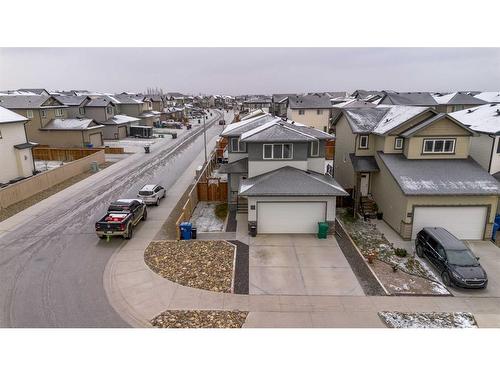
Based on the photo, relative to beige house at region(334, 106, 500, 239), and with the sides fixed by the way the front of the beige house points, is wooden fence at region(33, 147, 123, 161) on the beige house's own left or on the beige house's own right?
on the beige house's own right

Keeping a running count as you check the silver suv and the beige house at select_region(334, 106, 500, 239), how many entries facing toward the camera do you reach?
1

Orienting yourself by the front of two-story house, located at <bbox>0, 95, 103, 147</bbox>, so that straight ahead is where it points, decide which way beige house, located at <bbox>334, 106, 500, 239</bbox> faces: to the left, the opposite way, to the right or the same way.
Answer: to the right

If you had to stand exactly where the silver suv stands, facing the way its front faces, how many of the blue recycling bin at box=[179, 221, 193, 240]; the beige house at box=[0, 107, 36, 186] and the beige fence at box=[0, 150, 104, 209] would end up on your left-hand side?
2

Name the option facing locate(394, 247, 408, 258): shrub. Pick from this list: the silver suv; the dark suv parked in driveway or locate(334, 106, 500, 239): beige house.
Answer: the beige house

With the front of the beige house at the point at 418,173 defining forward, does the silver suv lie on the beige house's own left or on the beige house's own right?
on the beige house's own right

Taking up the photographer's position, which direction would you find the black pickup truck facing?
facing away from the viewer and to the right of the viewer

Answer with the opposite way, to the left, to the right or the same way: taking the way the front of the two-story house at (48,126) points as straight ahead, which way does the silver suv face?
to the left

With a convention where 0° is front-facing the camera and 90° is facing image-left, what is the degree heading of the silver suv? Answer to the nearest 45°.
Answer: approximately 225°

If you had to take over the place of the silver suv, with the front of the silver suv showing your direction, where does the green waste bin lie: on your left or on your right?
on your right

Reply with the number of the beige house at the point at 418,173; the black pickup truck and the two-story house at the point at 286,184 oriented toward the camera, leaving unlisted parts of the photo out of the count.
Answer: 2

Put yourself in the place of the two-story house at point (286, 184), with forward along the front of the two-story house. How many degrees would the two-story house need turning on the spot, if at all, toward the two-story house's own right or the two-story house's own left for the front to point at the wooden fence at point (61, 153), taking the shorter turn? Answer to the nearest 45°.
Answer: approximately 135° to the two-story house's own right
